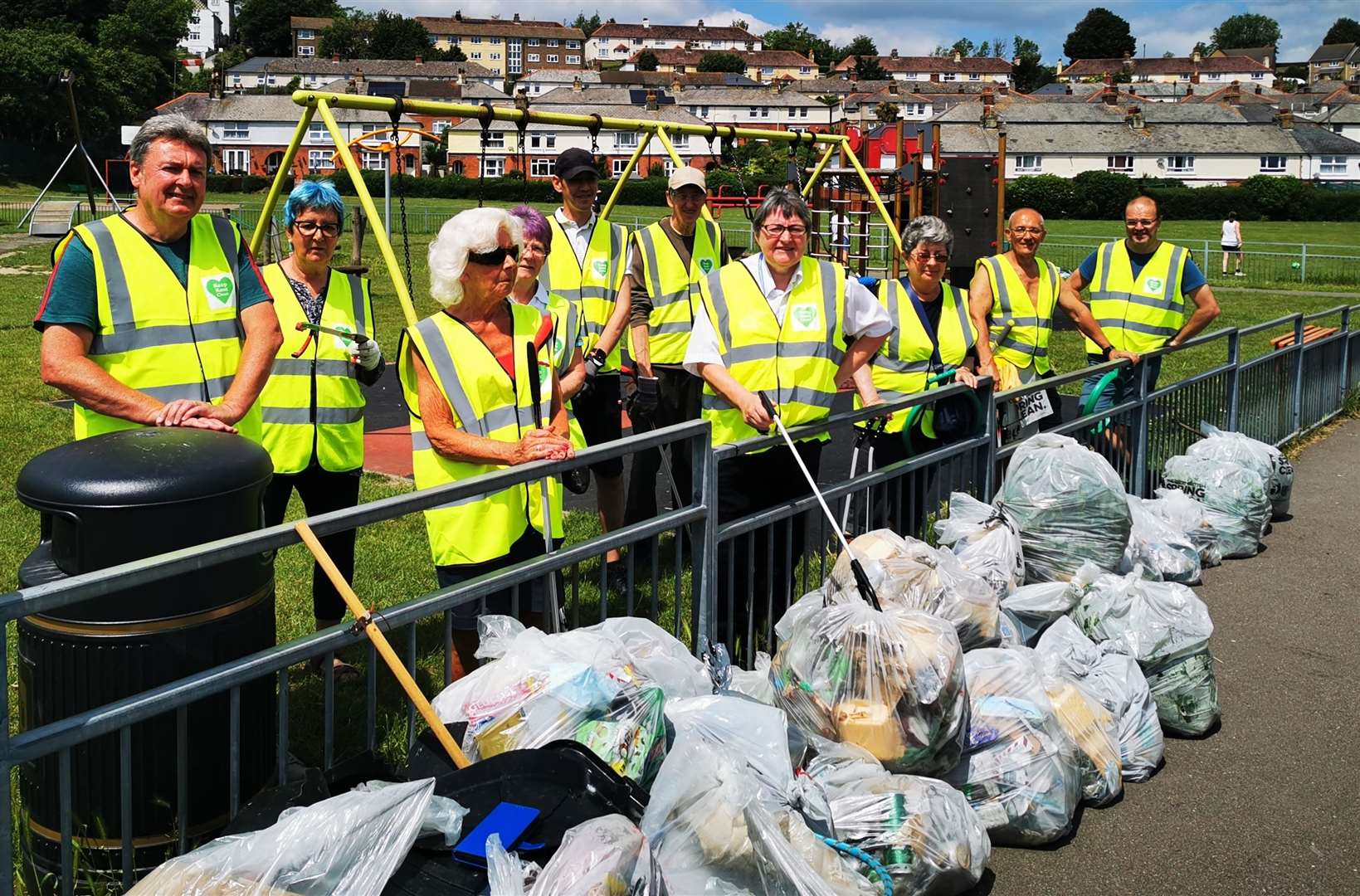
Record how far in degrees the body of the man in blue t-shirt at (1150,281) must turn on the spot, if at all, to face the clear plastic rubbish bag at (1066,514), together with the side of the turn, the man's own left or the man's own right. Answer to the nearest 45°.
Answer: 0° — they already face it

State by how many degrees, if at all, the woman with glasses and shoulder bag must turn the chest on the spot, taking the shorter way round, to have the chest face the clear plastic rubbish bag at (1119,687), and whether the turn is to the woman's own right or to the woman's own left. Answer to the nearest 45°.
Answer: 0° — they already face it

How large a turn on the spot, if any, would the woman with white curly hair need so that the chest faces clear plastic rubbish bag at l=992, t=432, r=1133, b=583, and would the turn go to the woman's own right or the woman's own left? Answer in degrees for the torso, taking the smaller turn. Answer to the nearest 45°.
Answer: approximately 90° to the woman's own left

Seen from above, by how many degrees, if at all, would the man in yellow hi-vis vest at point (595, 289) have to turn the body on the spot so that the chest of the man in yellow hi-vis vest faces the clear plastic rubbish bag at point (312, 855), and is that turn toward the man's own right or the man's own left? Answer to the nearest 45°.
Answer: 0° — they already face it

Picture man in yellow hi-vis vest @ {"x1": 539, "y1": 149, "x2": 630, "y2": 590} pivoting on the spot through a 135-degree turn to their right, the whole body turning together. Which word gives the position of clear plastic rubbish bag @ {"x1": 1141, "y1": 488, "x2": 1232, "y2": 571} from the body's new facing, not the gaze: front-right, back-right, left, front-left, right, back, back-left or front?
back-right

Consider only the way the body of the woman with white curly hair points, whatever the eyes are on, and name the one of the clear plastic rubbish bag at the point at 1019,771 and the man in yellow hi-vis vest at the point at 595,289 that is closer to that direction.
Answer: the clear plastic rubbish bag

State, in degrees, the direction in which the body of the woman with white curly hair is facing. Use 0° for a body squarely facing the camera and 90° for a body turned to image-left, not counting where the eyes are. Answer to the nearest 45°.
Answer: approximately 315°

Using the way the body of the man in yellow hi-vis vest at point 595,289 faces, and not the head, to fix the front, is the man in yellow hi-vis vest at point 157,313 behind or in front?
in front
